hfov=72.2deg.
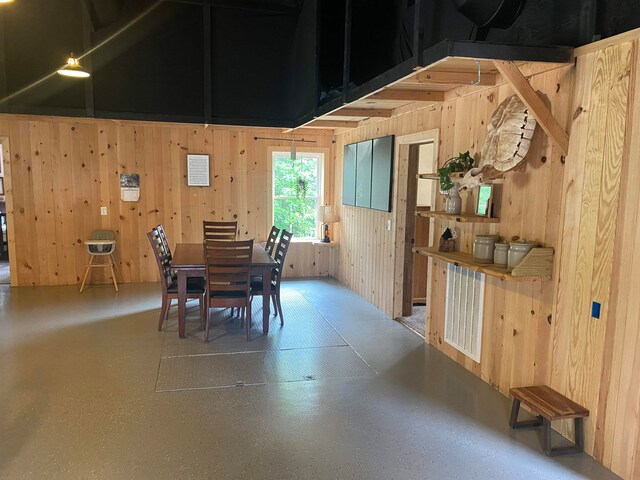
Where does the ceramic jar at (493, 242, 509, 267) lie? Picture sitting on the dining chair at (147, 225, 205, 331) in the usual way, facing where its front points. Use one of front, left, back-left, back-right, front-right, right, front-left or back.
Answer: front-right

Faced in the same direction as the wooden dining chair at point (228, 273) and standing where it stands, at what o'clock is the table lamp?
The table lamp is roughly at 1 o'clock from the wooden dining chair.

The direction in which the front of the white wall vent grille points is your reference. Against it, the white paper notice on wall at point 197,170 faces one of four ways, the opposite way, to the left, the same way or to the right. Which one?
to the left

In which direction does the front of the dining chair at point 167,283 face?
to the viewer's right

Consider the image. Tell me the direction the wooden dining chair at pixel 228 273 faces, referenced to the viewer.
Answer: facing away from the viewer

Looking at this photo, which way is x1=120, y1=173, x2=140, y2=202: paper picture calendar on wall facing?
toward the camera

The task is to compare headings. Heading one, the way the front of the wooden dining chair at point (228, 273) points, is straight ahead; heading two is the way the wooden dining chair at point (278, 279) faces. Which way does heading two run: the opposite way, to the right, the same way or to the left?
to the left

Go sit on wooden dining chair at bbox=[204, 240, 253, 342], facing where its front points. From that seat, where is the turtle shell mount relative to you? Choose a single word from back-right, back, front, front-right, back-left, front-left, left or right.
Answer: back-right

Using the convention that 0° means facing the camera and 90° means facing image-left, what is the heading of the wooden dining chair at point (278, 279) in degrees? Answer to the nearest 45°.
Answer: approximately 90°

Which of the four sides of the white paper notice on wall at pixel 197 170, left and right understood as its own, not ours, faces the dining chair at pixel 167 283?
front

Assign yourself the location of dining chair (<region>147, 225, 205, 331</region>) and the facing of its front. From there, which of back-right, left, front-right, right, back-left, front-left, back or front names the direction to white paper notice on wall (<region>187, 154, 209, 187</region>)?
left

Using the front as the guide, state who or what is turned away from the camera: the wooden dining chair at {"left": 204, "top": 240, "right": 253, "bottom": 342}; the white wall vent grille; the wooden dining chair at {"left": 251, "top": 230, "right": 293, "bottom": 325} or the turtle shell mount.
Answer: the wooden dining chair at {"left": 204, "top": 240, "right": 253, "bottom": 342}

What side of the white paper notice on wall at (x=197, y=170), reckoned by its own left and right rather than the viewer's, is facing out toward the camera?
front

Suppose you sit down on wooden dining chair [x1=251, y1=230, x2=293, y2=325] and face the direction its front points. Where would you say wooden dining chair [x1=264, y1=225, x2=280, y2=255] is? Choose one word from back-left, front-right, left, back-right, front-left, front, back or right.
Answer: right

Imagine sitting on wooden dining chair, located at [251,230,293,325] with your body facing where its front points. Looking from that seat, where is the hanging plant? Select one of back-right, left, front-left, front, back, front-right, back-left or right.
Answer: right

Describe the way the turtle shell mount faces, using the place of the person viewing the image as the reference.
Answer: facing the viewer and to the left of the viewer
